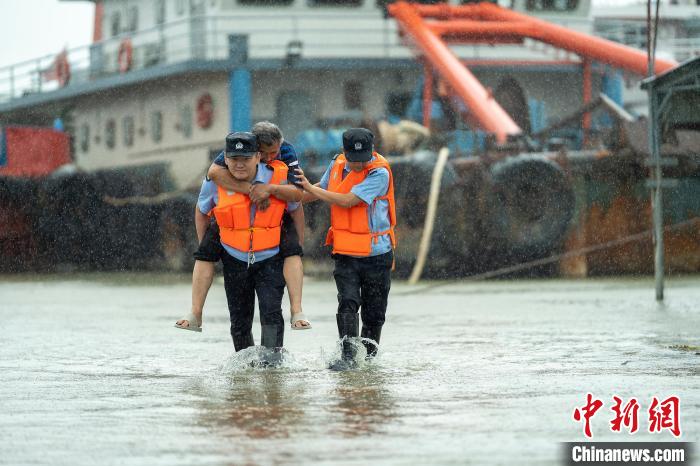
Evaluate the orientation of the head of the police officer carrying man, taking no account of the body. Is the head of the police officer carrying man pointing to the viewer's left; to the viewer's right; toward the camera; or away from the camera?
toward the camera

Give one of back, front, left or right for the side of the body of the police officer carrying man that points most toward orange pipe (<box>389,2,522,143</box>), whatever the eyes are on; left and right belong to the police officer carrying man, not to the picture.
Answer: back

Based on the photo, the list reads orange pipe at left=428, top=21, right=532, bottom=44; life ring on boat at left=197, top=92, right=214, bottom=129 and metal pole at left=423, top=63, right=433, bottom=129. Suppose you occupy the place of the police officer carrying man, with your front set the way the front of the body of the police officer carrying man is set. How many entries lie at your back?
3

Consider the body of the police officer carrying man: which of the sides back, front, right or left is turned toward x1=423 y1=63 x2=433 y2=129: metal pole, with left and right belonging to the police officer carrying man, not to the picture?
back

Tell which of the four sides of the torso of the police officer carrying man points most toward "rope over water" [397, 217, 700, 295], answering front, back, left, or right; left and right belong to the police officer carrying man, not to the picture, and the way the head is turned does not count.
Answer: back

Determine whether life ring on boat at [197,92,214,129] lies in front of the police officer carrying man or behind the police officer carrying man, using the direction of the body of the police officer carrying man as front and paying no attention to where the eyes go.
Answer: behind

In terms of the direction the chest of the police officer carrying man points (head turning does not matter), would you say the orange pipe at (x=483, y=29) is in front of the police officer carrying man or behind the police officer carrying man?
behind

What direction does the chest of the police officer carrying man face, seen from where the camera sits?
toward the camera
